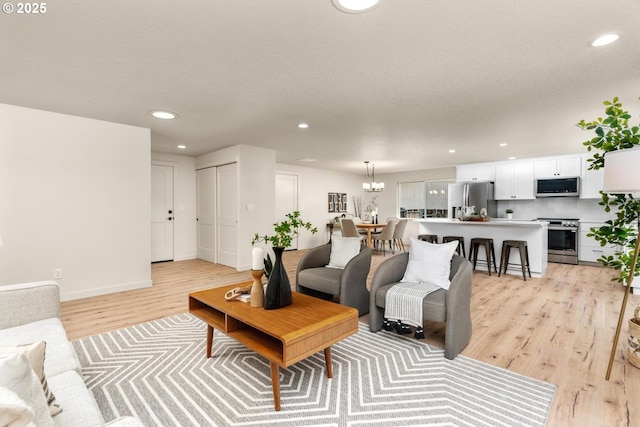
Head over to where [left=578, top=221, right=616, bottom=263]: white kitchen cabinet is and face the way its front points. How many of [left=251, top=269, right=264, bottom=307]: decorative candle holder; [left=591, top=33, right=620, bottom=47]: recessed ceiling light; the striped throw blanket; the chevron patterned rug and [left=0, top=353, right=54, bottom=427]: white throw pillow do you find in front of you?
5

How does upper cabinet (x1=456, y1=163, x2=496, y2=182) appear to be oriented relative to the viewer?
toward the camera

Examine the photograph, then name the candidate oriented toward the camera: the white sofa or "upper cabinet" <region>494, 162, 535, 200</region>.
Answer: the upper cabinet

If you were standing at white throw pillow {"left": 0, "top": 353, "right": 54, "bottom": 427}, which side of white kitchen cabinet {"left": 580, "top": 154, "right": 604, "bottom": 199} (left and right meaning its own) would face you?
front

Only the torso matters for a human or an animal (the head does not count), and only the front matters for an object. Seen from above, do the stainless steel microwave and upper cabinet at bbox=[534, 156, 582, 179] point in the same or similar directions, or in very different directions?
same or similar directions

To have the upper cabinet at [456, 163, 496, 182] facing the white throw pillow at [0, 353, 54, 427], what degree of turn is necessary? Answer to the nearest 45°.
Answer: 0° — it already faces it

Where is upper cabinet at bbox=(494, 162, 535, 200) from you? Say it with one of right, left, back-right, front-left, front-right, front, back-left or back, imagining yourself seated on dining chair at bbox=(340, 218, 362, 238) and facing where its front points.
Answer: front-right

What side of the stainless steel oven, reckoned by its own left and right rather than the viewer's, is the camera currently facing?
front

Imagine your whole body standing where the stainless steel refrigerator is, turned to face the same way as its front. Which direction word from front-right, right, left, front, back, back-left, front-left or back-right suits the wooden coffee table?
front

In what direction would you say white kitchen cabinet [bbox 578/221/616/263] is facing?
toward the camera

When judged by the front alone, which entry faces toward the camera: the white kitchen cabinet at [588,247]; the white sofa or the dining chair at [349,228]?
the white kitchen cabinet

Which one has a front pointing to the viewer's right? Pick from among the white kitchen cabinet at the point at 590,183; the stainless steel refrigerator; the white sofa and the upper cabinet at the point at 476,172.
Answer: the white sofa

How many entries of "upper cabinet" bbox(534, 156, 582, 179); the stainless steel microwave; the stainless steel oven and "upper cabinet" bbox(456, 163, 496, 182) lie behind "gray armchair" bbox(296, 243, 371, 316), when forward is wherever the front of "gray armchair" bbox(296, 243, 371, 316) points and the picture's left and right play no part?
4
